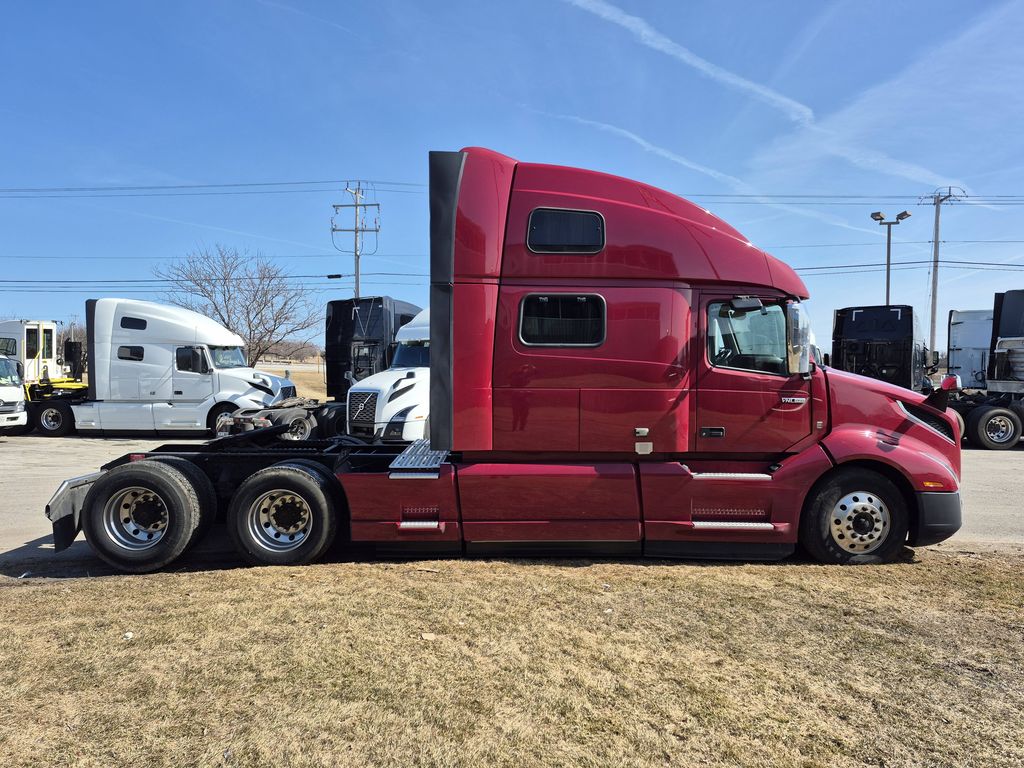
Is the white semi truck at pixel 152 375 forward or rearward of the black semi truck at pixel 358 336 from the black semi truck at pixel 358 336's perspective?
rearward

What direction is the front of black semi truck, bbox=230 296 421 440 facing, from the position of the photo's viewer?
facing away from the viewer and to the right of the viewer

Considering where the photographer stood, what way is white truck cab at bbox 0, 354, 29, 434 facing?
facing the viewer and to the right of the viewer

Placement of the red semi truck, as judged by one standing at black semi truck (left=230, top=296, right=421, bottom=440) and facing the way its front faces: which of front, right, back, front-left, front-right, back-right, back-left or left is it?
back-right

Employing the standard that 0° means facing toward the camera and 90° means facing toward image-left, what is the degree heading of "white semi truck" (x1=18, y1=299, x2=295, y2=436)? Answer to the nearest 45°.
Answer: approximately 270°

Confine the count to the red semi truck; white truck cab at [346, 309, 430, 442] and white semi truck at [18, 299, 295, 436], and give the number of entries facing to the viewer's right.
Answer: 2

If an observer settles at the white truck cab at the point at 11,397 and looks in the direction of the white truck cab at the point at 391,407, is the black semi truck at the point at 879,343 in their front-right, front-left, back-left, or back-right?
front-left

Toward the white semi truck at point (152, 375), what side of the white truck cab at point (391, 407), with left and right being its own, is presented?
right

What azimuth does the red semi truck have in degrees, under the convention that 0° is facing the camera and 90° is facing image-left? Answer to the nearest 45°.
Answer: approximately 270°

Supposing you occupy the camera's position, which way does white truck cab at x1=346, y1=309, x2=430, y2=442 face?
facing the viewer and to the left of the viewer

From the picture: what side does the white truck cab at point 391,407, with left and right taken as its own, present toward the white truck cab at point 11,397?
right

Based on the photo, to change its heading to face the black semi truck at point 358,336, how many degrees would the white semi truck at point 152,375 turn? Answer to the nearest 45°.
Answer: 0° — it already faces it

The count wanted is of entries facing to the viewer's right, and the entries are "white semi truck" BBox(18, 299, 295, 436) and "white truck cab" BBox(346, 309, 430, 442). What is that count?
1

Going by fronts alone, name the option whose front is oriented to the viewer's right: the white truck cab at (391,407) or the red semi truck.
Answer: the red semi truck

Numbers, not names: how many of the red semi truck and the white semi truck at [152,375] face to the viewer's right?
2

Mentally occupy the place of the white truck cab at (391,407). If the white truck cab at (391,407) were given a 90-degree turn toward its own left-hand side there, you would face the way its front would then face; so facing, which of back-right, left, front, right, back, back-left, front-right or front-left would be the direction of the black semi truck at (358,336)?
back-left
